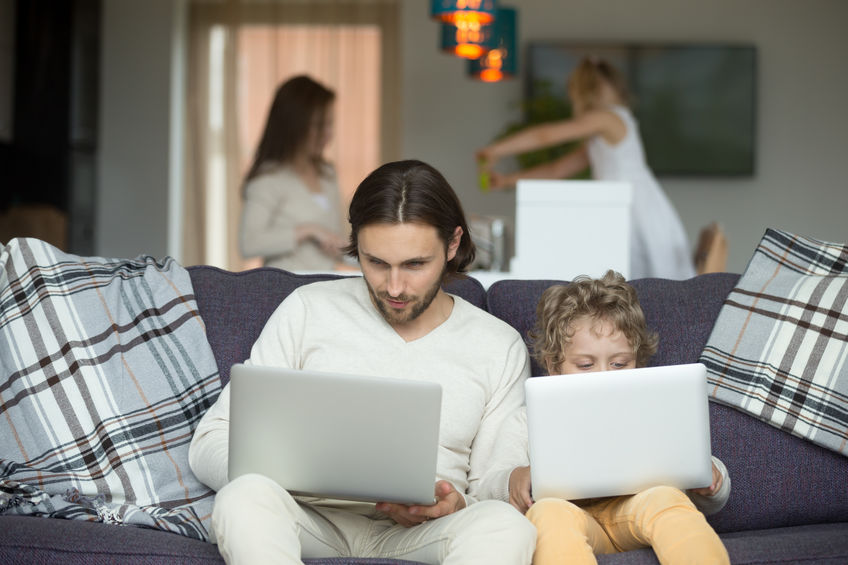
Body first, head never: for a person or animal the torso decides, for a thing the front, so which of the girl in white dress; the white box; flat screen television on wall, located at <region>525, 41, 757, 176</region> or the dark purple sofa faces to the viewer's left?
the girl in white dress

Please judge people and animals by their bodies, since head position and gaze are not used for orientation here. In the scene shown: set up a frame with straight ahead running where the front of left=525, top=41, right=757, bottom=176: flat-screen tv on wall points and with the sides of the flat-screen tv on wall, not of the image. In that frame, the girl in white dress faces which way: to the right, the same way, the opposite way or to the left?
to the right

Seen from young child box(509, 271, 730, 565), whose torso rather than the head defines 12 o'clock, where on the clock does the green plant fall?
The green plant is roughly at 6 o'clock from the young child.

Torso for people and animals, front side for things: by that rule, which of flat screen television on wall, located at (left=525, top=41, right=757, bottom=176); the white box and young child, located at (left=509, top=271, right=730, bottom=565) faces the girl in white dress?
the flat screen television on wall

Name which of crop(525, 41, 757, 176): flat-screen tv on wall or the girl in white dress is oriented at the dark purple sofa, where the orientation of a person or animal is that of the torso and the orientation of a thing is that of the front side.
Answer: the flat-screen tv on wall

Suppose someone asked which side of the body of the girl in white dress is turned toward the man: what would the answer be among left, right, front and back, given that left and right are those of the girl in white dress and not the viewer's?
left

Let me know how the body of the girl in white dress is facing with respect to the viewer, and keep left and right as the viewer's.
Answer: facing to the left of the viewer

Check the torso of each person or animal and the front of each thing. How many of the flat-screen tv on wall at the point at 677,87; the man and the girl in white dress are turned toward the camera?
2

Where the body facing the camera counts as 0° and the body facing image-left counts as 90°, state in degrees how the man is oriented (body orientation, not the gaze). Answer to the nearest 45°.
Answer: approximately 0°

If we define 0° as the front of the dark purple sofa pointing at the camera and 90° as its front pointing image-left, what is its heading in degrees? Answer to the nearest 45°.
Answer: approximately 0°

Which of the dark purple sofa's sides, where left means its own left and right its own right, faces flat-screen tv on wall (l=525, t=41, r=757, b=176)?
back

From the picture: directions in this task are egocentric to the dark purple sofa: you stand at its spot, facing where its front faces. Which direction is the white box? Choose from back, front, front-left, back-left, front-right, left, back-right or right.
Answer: back
